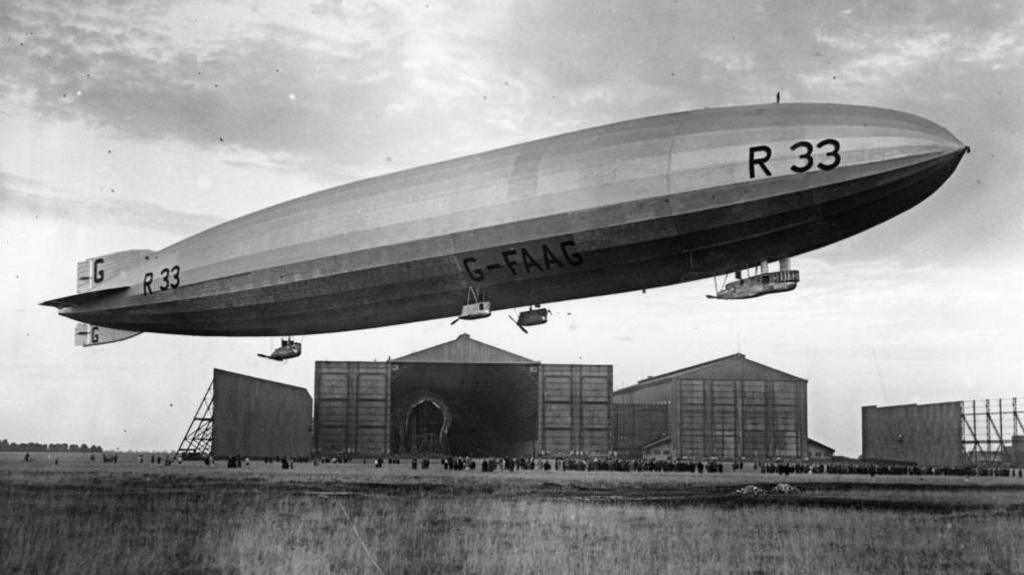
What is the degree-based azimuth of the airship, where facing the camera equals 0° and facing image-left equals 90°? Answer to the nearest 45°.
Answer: approximately 315°
